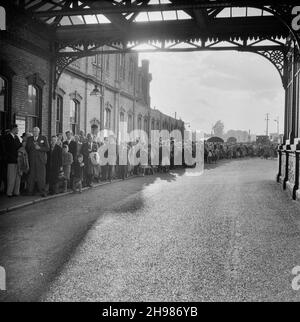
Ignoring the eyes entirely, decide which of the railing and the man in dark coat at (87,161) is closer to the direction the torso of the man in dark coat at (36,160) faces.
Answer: the railing

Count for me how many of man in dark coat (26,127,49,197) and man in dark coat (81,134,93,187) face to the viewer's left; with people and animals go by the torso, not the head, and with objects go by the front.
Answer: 0

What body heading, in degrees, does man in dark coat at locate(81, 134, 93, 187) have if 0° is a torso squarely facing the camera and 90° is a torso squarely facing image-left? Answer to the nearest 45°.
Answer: approximately 315°

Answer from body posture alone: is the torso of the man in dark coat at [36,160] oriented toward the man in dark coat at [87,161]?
no

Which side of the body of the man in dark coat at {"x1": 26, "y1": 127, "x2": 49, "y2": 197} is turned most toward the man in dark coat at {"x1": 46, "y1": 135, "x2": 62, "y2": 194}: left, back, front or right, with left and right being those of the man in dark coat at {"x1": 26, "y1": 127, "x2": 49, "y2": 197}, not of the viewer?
left

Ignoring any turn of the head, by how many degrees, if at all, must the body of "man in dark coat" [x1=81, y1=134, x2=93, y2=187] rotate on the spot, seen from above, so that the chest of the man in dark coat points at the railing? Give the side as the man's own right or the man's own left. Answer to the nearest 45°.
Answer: approximately 45° to the man's own left

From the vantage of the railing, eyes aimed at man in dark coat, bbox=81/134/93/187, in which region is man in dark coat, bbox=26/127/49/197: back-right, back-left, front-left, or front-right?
front-left

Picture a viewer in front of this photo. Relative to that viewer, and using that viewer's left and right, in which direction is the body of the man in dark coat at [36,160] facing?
facing the viewer

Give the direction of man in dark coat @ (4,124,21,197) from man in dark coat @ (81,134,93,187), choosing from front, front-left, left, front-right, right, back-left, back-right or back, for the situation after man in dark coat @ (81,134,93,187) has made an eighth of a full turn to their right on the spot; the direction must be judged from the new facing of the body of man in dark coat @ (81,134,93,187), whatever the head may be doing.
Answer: front-right

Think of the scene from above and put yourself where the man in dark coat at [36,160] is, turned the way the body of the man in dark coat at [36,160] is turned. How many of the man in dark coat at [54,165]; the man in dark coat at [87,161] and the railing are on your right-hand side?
0
